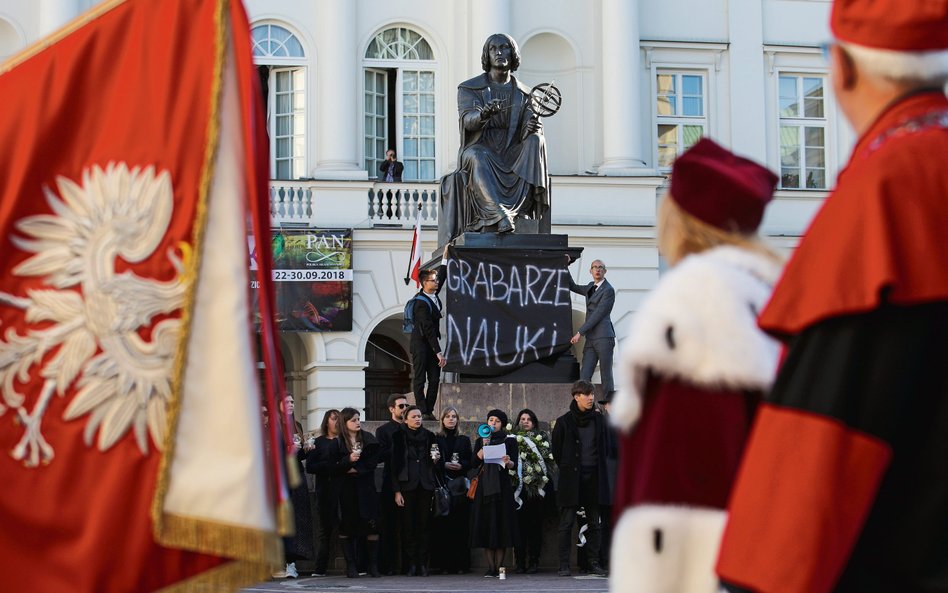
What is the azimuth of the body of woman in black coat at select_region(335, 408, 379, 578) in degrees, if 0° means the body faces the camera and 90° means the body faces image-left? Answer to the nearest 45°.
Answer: approximately 0°

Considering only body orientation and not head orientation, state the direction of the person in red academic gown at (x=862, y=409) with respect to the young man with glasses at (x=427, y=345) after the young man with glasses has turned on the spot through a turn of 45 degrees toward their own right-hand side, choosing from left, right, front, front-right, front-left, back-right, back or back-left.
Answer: front

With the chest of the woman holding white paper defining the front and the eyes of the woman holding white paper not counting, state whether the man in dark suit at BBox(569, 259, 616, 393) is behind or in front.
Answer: behind

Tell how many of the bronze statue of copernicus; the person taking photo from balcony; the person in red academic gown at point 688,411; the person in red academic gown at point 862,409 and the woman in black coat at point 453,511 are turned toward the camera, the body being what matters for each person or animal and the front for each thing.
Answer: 3

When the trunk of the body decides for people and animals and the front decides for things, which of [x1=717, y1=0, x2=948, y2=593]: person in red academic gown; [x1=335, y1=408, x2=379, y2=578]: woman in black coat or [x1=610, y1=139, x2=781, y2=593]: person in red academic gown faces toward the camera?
the woman in black coat

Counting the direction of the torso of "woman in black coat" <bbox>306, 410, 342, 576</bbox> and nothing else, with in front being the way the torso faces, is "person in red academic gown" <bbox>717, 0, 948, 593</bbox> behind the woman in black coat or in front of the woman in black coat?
in front

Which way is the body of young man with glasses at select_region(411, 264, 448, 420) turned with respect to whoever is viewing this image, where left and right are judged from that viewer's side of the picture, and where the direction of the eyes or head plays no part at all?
facing the viewer and to the right of the viewer

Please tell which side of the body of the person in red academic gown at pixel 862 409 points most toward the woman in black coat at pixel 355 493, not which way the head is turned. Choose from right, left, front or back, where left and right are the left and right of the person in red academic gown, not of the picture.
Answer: front

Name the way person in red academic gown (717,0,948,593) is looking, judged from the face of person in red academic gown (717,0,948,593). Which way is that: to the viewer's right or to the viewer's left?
to the viewer's left

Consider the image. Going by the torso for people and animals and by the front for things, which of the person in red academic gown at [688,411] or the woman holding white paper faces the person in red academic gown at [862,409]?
the woman holding white paper
